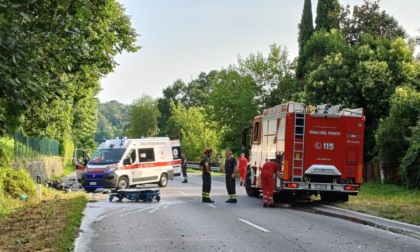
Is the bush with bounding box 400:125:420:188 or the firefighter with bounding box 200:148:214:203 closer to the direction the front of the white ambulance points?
the firefighter

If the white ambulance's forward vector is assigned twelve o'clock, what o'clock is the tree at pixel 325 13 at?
The tree is roughly at 6 o'clock from the white ambulance.

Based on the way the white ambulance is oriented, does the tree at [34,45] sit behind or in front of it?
in front

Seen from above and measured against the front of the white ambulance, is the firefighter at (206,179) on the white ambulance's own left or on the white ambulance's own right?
on the white ambulance's own left

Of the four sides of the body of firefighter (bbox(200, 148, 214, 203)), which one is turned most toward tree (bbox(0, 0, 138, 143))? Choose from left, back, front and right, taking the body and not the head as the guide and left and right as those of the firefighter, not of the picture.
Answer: back

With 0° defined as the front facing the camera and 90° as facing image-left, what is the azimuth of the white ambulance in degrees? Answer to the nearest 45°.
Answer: approximately 45°

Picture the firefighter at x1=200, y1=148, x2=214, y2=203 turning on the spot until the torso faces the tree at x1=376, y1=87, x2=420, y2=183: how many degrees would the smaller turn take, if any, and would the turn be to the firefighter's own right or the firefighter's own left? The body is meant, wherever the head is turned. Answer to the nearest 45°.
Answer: approximately 45° to the firefighter's own left

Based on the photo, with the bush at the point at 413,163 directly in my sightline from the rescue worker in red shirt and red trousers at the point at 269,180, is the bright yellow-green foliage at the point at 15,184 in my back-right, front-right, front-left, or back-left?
back-left

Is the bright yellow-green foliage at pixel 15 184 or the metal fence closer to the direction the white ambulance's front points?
the bright yellow-green foliage
